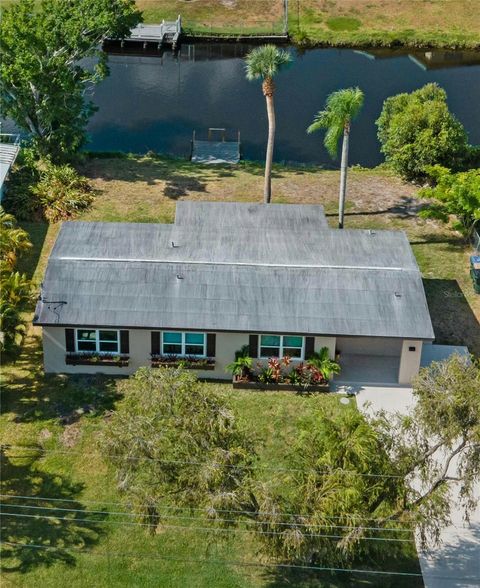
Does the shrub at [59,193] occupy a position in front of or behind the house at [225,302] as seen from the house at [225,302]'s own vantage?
behind

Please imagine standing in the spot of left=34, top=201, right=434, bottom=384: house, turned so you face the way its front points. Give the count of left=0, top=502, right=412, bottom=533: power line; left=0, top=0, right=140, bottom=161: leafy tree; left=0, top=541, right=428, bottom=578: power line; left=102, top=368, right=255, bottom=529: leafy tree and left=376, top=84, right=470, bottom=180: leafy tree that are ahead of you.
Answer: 3

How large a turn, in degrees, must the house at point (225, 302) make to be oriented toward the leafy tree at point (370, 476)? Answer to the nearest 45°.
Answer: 0° — it already faces it

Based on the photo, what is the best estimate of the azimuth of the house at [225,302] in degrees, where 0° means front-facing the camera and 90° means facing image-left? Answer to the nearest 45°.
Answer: approximately 0°

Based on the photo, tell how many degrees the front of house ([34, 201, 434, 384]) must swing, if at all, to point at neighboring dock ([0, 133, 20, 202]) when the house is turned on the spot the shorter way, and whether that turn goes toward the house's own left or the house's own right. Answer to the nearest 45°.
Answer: approximately 135° to the house's own right

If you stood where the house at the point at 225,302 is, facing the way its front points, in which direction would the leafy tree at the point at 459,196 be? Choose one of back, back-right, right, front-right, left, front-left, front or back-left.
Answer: back-left

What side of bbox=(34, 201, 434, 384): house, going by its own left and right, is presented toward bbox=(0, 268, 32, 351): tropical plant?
right

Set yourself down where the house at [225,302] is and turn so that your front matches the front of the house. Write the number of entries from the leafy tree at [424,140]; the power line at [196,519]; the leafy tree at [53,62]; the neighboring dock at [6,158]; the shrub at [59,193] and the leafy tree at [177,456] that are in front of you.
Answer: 2

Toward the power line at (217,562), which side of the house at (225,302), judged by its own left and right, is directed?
front

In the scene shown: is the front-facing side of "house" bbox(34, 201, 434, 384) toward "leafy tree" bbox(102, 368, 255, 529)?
yes

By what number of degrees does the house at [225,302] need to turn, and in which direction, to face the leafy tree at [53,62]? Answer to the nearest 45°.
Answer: approximately 135° to its right

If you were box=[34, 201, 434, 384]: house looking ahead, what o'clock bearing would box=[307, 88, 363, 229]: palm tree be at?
The palm tree is roughly at 7 o'clock from the house.

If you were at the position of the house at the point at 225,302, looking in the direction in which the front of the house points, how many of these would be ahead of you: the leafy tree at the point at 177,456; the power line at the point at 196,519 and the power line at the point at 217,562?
3

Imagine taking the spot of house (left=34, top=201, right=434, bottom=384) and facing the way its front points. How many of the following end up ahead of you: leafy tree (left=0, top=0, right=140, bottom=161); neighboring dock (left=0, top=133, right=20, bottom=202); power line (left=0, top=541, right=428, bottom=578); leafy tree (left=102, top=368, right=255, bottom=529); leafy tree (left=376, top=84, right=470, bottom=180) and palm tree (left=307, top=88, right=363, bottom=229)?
2
